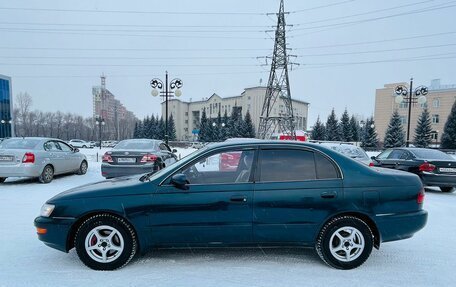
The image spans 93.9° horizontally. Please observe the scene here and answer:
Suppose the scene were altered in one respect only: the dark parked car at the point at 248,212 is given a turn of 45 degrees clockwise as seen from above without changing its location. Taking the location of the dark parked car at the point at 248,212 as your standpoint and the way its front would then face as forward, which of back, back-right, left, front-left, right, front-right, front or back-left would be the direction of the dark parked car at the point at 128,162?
front

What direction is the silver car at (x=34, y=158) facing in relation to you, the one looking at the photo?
facing away from the viewer and to the right of the viewer

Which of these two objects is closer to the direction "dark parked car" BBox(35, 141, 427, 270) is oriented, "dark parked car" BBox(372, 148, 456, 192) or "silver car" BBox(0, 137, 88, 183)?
the silver car

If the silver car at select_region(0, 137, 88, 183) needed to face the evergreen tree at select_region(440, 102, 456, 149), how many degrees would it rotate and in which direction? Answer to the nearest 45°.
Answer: approximately 45° to its right

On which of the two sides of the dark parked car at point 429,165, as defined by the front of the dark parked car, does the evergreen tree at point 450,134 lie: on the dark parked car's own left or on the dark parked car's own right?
on the dark parked car's own right

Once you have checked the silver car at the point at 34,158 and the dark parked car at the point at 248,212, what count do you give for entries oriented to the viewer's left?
1

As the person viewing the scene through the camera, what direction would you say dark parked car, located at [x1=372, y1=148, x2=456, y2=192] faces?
facing away from the viewer and to the left of the viewer

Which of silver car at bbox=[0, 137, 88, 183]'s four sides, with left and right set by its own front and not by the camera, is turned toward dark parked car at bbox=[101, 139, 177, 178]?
right

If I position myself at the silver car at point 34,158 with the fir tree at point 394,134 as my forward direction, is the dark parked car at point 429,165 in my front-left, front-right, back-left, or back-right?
front-right

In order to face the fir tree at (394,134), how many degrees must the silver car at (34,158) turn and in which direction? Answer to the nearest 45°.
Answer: approximately 45° to its right

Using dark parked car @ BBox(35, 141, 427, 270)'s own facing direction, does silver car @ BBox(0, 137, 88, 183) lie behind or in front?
in front

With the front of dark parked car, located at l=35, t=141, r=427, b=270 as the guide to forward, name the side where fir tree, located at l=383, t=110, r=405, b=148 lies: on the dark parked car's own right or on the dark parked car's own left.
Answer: on the dark parked car's own right

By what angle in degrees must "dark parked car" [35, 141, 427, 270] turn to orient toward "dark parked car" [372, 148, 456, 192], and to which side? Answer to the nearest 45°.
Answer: approximately 135° to its right

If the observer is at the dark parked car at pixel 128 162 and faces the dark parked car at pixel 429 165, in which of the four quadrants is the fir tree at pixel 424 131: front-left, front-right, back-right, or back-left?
front-left

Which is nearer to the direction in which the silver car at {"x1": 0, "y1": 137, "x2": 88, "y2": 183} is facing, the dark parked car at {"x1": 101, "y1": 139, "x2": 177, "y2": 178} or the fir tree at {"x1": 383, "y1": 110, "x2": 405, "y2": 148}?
the fir tree

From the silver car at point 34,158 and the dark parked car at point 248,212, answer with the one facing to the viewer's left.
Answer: the dark parked car

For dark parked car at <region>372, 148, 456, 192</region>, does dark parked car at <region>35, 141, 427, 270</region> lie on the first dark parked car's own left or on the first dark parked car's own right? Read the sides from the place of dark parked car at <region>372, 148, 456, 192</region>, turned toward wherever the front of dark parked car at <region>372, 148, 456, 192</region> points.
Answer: on the first dark parked car's own left

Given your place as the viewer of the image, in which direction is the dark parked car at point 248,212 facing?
facing to the left of the viewer
